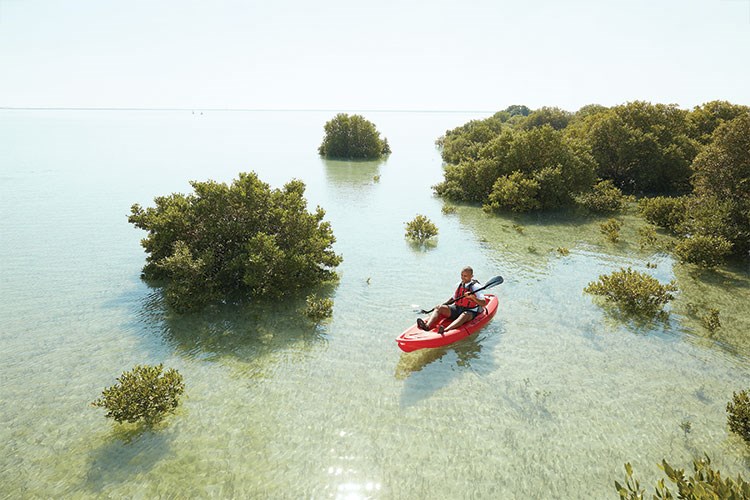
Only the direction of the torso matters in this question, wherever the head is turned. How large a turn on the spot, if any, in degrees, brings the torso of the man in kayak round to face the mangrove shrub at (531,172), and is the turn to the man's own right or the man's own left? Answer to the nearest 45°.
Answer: approximately 135° to the man's own right

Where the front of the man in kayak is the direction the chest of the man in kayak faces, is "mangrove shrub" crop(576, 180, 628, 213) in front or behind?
behind

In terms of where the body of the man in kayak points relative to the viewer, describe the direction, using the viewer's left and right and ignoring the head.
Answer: facing the viewer and to the left of the viewer

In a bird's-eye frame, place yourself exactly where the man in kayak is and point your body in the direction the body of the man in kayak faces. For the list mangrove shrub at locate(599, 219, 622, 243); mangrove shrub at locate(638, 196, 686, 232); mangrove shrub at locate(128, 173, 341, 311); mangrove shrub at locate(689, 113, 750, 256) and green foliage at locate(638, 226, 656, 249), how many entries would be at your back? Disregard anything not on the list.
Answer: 4

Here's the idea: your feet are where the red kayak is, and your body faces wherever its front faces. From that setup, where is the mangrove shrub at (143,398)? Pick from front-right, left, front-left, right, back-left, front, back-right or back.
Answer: front

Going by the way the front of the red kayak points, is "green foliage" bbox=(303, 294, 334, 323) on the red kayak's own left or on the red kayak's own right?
on the red kayak's own right

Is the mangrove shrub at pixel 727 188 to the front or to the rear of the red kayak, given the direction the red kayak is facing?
to the rear

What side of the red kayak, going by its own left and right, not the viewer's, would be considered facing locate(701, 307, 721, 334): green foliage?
back

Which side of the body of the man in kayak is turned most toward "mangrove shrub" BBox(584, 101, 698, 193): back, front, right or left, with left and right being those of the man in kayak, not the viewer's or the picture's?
back

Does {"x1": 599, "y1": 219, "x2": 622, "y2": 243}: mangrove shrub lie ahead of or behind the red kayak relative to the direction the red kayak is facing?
behind

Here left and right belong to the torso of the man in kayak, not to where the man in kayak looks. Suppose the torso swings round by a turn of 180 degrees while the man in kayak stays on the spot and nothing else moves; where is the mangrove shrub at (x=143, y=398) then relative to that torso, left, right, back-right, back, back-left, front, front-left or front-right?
back

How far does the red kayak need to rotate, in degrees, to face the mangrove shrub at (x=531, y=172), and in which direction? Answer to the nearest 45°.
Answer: approximately 135° to its right

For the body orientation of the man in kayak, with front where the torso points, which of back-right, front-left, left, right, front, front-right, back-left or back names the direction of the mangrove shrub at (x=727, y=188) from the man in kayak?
back

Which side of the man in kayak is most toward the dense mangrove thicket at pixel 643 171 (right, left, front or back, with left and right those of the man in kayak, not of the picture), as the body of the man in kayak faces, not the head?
back

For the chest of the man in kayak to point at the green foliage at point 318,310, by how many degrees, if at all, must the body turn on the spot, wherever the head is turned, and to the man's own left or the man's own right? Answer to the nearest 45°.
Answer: approximately 45° to the man's own right

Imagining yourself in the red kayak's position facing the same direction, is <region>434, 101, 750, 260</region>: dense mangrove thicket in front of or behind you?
behind
